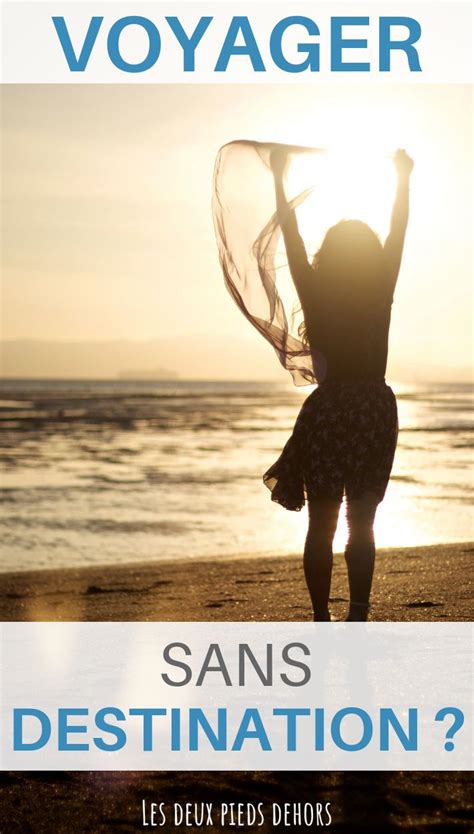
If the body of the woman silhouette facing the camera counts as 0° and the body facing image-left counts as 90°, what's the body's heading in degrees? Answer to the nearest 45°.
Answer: approximately 180°
